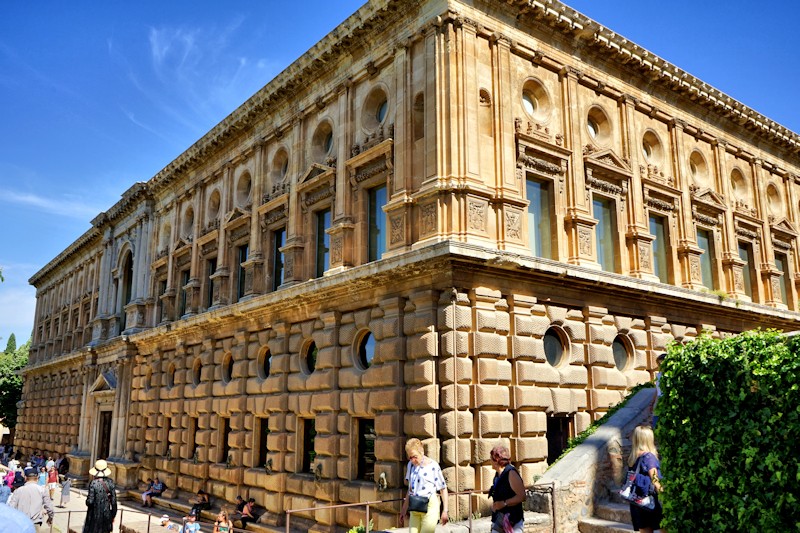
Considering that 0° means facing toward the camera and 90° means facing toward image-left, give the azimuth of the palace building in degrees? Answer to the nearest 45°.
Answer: approximately 45°

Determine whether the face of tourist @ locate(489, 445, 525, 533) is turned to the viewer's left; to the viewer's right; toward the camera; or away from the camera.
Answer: to the viewer's left

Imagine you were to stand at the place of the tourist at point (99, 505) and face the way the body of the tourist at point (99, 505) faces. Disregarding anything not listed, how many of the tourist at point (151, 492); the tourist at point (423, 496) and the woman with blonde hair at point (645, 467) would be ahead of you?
1

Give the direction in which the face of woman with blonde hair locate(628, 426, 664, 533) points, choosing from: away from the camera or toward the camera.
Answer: away from the camera

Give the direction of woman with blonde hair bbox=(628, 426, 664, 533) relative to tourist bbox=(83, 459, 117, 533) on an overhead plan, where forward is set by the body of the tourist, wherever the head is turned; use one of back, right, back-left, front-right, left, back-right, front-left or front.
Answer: back-right

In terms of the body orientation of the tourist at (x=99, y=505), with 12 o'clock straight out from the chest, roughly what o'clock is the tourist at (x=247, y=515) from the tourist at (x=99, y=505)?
the tourist at (x=247, y=515) is roughly at 1 o'clock from the tourist at (x=99, y=505).

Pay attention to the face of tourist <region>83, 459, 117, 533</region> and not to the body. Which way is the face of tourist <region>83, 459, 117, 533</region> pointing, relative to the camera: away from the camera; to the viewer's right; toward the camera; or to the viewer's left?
away from the camera

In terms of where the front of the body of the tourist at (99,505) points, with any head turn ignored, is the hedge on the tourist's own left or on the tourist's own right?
on the tourist's own right

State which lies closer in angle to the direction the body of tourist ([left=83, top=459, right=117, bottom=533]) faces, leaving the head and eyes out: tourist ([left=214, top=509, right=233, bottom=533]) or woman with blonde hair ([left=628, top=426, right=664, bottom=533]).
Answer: the tourist

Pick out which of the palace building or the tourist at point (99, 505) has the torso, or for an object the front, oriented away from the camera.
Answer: the tourist

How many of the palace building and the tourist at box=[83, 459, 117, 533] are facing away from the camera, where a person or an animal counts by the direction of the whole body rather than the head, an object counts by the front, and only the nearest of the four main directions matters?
1

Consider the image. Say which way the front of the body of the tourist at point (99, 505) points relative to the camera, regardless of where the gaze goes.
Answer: away from the camera
